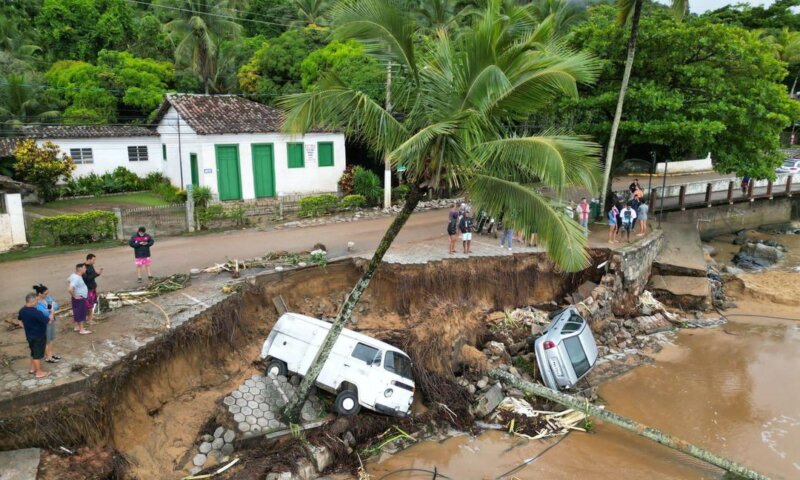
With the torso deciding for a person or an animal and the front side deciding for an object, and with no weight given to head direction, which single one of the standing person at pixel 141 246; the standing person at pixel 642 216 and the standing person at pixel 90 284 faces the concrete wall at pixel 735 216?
the standing person at pixel 90 284

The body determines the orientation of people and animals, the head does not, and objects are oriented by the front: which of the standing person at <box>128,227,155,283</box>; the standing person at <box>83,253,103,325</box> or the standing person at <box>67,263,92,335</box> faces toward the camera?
the standing person at <box>128,227,155,283</box>

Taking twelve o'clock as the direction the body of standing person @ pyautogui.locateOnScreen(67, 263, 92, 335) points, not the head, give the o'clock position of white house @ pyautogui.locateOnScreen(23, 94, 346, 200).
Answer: The white house is roughly at 10 o'clock from the standing person.

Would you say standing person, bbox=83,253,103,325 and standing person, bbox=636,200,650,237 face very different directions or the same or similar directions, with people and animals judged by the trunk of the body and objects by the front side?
very different directions

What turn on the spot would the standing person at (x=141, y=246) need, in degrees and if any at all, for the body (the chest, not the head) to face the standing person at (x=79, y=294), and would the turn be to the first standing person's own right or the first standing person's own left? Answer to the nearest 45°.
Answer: approximately 45° to the first standing person's own right

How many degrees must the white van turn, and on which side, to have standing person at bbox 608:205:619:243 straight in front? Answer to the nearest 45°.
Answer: approximately 90° to its left

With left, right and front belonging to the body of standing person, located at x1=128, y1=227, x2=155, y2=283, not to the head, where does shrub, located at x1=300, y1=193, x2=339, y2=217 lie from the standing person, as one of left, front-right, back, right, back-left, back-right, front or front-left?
back-left

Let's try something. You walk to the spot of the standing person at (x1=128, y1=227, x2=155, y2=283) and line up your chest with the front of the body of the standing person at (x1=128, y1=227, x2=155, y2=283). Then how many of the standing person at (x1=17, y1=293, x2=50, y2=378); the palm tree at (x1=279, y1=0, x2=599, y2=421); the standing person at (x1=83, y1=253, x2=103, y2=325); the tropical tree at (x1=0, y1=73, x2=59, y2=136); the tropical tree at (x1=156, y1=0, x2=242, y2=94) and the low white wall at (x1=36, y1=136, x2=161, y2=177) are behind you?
3

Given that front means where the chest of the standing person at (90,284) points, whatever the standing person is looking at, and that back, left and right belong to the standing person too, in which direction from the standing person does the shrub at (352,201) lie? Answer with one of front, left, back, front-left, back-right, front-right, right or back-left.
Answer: front-left

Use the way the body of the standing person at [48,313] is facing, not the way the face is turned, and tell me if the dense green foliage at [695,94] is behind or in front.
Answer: in front

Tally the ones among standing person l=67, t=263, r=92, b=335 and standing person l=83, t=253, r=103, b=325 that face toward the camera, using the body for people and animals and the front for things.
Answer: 0

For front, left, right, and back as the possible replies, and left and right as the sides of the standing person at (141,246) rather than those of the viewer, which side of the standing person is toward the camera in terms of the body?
front

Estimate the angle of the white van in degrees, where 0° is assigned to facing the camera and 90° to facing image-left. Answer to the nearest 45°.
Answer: approximately 315°

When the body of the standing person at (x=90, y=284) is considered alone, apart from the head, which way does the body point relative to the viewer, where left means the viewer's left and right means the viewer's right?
facing to the right of the viewer

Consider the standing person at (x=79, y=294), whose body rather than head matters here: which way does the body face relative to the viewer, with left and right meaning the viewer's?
facing to the right of the viewer

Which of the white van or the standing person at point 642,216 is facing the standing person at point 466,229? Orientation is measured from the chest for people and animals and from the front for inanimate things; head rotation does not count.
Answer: the standing person at point 642,216

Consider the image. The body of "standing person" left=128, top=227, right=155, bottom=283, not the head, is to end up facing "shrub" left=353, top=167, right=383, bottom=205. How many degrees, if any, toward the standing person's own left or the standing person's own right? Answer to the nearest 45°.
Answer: approximately 135° to the standing person's own left

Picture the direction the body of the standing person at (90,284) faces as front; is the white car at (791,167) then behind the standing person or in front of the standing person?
in front

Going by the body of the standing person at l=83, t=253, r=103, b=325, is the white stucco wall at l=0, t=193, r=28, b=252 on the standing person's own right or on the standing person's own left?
on the standing person's own left
